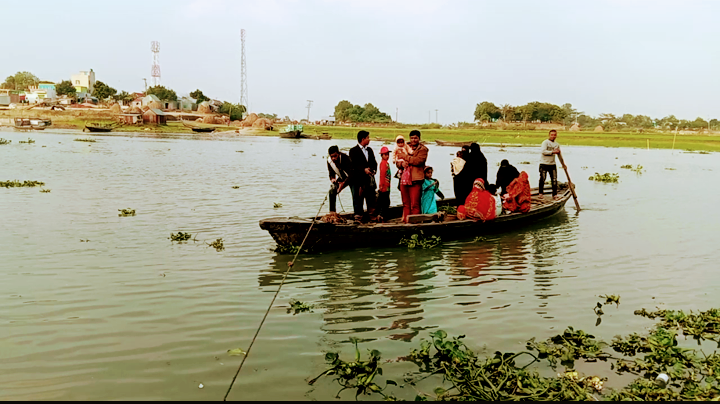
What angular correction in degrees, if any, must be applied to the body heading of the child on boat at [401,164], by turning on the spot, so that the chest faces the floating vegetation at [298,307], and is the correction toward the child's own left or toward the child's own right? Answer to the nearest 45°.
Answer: approximately 45° to the child's own left

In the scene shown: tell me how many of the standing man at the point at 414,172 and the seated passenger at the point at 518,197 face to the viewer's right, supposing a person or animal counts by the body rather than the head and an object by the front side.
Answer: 0

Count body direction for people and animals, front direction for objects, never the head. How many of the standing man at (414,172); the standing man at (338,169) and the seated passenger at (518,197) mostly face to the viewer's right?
0

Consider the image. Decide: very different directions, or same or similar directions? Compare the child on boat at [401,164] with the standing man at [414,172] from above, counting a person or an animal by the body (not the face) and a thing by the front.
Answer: same or similar directions

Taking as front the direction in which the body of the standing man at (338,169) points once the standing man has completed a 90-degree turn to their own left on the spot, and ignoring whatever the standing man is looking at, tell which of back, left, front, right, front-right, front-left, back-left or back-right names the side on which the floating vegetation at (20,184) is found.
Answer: back

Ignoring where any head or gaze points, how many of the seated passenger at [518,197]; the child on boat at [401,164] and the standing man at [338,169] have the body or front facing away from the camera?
0

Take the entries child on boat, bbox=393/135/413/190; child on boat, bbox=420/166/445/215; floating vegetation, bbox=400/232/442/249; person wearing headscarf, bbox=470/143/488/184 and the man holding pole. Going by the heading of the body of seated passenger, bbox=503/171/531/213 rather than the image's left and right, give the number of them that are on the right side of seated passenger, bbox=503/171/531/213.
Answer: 1

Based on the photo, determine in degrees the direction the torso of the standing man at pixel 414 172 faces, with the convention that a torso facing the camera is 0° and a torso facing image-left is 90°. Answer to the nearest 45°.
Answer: approximately 45°

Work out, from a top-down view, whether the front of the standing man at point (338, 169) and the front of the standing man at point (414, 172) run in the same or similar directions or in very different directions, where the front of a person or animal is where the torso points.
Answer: same or similar directions

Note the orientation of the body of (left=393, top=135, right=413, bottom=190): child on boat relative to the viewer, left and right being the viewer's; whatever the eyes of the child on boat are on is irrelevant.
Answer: facing the viewer and to the left of the viewer

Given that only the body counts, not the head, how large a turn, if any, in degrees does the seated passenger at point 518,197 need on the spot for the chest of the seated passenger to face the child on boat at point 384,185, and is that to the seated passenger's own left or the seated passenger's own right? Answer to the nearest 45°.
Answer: approximately 45° to the seated passenger's own left

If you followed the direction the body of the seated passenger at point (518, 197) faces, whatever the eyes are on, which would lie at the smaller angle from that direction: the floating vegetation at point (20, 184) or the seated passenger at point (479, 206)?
the floating vegetation

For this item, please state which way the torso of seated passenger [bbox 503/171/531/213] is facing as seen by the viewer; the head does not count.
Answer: to the viewer's left
